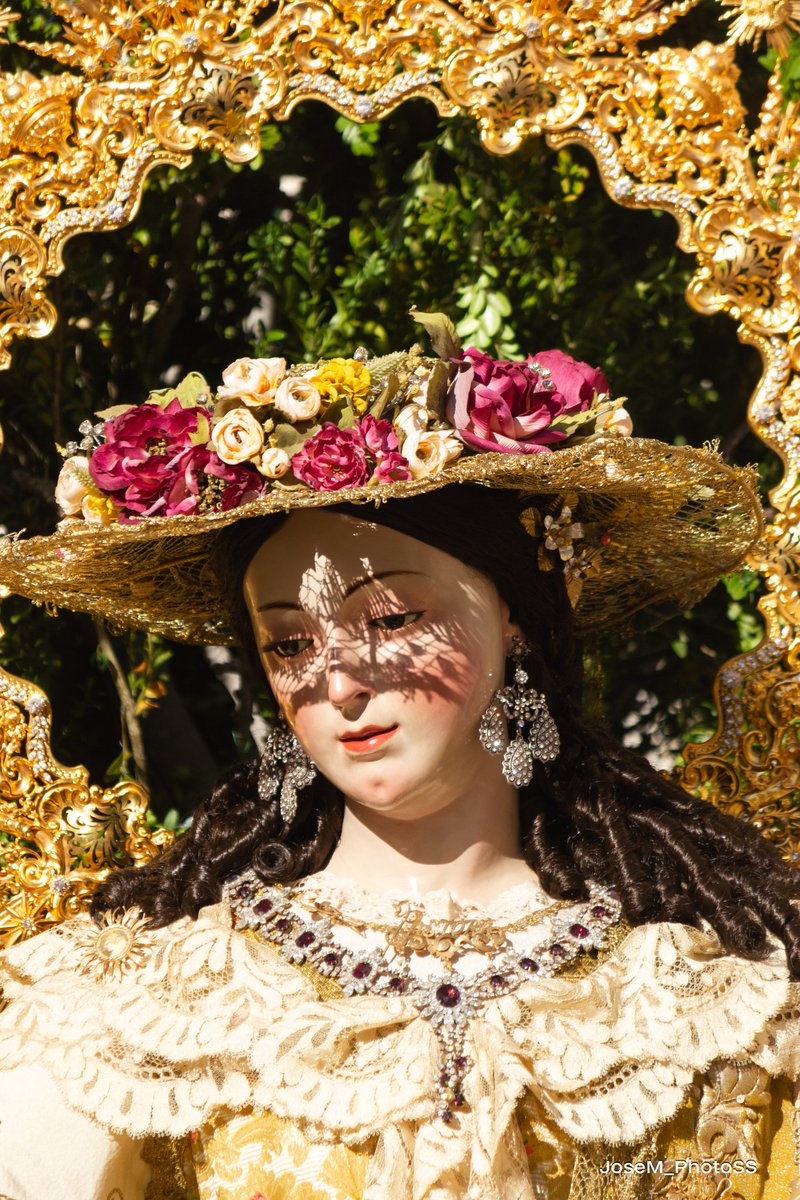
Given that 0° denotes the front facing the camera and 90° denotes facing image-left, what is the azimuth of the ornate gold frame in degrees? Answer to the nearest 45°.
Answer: approximately 0°
